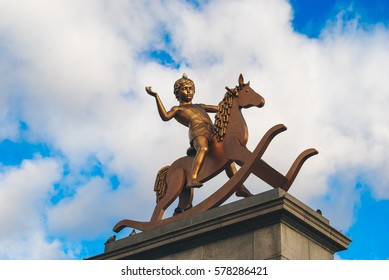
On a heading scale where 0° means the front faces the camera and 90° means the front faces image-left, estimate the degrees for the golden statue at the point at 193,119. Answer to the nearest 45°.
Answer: approximately 315°

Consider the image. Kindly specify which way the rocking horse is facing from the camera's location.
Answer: facing the viewer and to the right of the viewer
